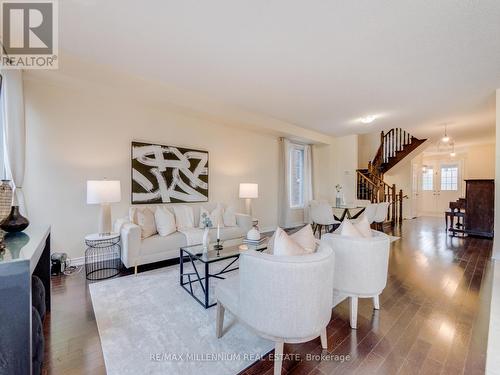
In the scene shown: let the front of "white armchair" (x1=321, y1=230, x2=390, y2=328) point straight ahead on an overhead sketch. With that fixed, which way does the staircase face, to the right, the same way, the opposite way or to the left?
the opposite way

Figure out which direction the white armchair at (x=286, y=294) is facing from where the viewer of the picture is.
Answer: facing away from the viewer and to the left of the viewer

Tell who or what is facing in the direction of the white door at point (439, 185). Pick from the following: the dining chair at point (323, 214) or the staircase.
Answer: the dining chair

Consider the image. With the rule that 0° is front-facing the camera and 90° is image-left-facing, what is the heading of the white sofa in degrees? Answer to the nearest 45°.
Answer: approximately 315°

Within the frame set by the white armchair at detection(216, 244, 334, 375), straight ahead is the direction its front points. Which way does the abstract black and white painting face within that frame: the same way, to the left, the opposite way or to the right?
the opposite way

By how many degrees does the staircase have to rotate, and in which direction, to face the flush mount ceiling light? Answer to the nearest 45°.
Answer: approximately 45° to its right

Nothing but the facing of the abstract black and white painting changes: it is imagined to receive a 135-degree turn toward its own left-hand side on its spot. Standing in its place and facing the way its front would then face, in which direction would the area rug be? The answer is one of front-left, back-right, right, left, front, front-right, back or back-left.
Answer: back

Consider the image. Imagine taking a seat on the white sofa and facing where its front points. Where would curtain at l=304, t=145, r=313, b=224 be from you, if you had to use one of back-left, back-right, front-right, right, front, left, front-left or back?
left

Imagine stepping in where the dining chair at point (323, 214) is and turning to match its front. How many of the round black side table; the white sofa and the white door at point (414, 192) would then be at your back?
2

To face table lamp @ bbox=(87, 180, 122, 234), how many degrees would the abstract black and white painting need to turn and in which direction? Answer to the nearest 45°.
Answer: approximately 90° to its right

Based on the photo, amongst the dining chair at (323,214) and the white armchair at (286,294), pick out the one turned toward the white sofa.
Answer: the white armchair

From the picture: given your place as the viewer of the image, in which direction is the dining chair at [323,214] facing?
facing away from the viewer and to the right of the viewer

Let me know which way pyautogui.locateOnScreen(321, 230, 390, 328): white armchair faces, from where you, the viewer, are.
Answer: facing away from the viewer and to the left of the viewer

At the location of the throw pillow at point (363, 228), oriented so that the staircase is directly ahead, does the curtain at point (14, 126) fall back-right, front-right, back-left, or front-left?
back-left

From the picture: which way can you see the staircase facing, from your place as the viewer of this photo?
facing the viewer and to the right of the viewer
